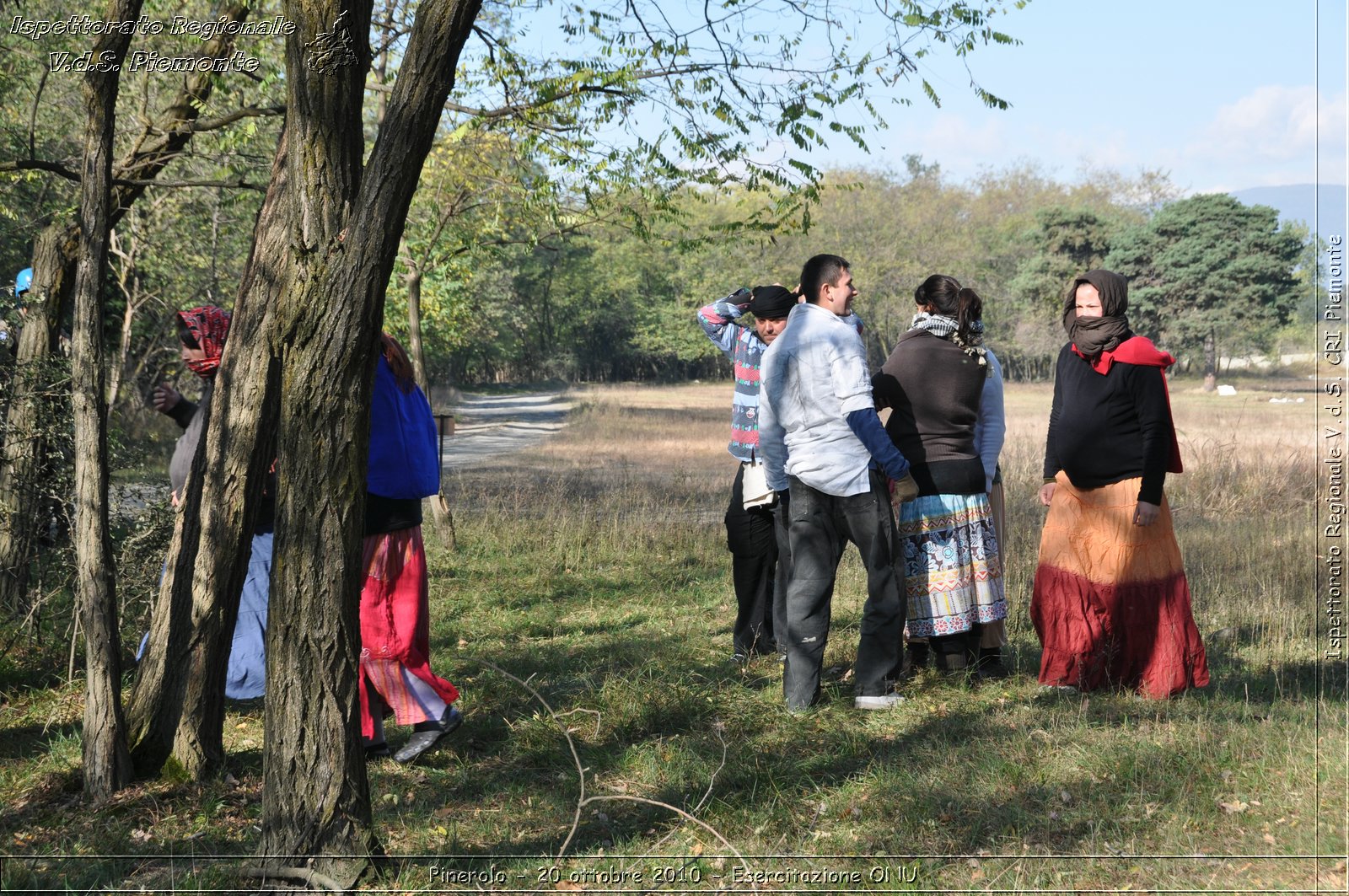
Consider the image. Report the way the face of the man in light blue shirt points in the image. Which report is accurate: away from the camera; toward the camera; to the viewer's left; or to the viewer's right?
to the viewer's right

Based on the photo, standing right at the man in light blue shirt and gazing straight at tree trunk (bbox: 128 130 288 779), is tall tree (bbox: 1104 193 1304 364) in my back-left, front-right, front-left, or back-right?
back-right

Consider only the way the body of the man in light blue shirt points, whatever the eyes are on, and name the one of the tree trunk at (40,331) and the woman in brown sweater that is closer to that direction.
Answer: the woman in brown sweater

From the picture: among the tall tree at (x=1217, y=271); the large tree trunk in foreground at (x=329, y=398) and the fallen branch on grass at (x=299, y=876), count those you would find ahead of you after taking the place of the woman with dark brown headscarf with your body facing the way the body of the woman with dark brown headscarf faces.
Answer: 2

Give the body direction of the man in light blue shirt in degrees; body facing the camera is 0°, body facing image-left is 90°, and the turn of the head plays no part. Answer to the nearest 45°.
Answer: approximately 225°

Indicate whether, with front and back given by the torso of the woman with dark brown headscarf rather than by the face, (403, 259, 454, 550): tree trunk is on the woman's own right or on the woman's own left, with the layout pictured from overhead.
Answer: on the woman's own right

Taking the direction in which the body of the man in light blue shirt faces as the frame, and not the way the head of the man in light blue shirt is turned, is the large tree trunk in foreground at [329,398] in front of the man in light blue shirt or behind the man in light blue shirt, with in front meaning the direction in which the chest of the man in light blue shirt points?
behind

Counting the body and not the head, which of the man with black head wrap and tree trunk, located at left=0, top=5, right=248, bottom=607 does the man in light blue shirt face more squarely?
the man with black head wrap

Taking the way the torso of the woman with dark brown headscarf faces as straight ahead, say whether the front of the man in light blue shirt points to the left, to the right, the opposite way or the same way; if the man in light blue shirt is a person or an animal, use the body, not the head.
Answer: the opposite way

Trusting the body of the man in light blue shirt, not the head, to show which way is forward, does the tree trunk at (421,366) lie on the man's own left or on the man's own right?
on the man's own left

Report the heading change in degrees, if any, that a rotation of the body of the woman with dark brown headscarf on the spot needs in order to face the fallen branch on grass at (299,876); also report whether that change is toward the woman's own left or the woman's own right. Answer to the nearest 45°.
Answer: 0° — they already face it

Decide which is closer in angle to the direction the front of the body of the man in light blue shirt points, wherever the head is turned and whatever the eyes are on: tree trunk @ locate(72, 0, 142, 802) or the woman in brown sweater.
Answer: the woman in brown sweater

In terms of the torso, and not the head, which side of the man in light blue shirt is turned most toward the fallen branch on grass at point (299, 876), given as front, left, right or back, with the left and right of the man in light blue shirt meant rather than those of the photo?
back

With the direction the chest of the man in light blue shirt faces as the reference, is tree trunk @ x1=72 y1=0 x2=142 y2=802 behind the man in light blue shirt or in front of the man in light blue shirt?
behind

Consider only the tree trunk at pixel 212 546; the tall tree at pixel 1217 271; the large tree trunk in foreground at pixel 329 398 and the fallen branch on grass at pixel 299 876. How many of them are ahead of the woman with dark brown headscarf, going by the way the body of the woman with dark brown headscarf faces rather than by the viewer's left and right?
3
